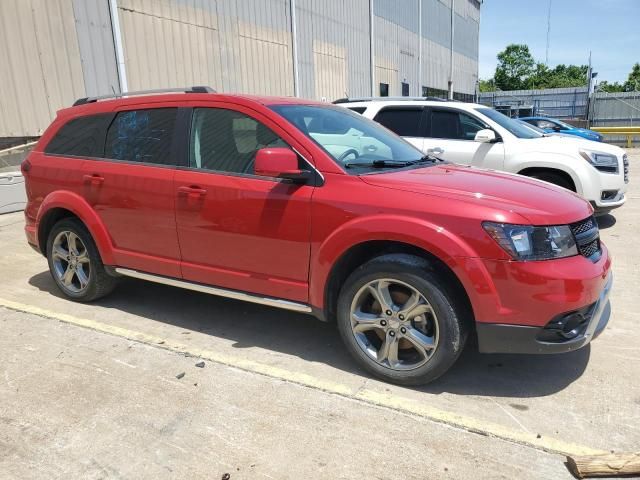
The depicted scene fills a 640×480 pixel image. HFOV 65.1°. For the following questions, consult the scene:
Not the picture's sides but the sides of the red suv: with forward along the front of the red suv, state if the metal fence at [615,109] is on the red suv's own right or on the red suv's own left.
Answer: on the red suv's own left

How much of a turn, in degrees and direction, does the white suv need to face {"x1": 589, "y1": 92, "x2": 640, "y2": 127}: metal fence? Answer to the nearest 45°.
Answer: approximately 90° to its left

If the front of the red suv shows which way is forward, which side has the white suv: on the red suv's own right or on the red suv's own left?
on the red suv's own left

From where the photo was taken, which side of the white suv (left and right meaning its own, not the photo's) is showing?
right

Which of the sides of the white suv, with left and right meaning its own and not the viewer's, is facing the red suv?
right

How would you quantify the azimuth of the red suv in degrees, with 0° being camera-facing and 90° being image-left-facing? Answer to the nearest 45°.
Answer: approximately 315°
